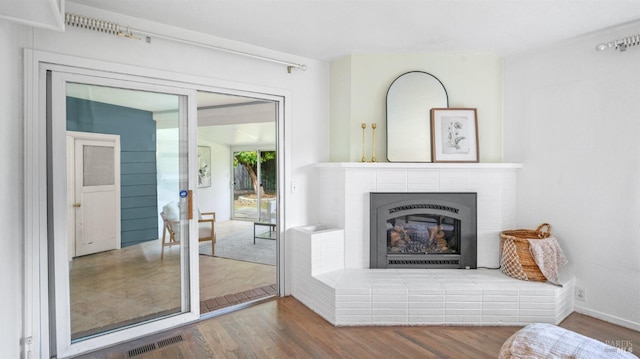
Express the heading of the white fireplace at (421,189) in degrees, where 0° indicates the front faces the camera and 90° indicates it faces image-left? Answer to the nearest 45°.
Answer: approximately 0°

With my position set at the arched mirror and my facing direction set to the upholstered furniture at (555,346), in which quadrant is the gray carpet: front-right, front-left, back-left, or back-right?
back-right

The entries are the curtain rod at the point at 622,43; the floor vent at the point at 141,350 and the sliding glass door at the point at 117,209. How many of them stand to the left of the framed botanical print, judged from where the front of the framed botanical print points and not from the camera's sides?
1

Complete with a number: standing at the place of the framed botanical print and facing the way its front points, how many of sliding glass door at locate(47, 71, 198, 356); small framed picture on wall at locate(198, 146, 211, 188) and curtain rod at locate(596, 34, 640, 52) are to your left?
1

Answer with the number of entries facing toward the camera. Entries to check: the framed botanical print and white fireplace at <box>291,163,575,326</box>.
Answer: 2
